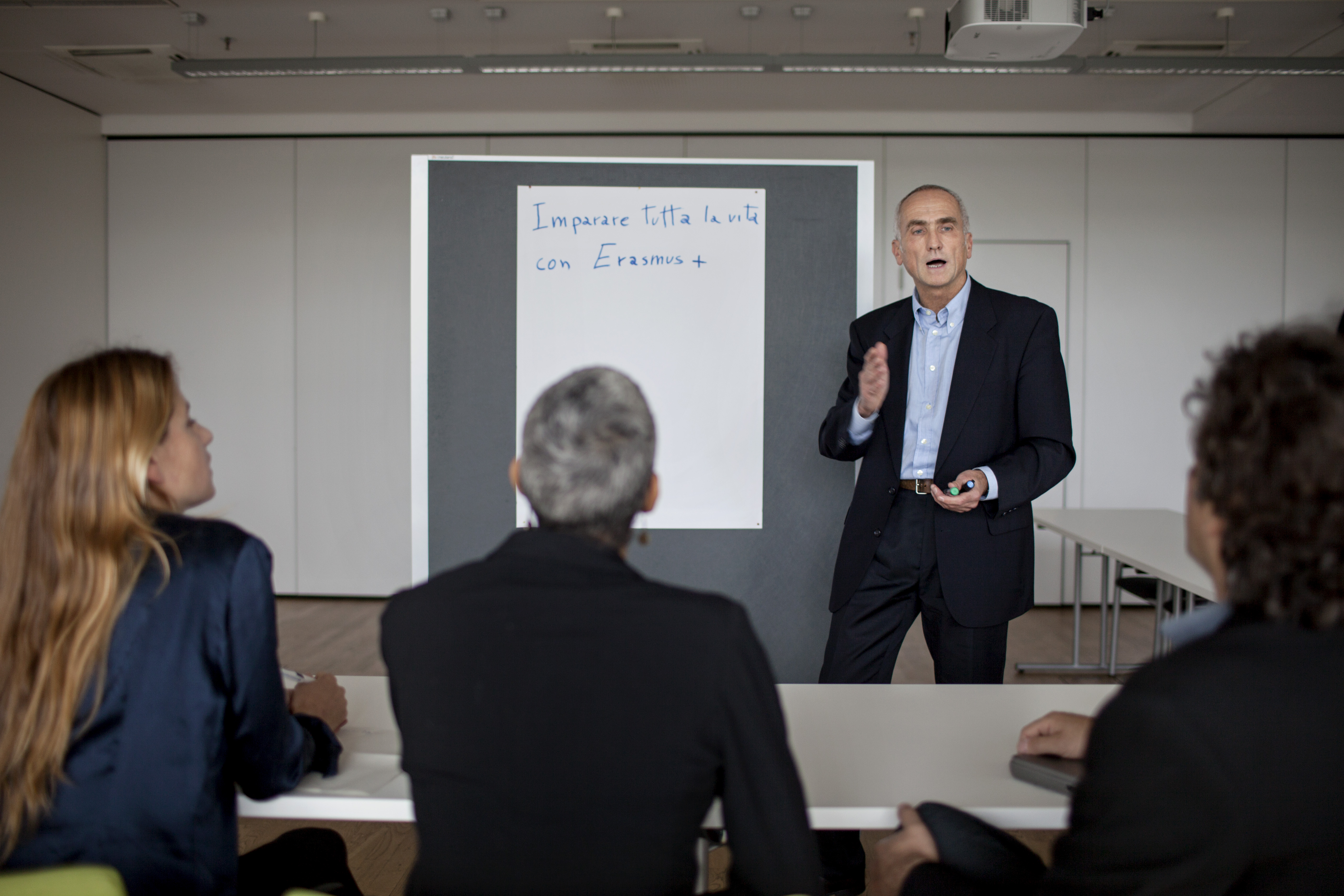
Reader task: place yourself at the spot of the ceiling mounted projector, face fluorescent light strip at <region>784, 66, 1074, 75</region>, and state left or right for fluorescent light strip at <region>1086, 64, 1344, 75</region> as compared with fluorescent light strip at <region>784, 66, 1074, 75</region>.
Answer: right

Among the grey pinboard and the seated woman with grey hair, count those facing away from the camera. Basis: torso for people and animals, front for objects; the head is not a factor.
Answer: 1

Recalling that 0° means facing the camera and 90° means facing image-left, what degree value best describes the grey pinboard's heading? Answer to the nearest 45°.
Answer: approximately 0°

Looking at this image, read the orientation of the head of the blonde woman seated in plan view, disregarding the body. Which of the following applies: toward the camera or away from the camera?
away from the camera

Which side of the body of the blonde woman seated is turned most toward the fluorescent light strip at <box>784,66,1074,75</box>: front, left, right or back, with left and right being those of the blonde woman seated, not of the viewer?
front

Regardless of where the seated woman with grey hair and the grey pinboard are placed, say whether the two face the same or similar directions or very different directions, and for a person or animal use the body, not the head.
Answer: very different directions

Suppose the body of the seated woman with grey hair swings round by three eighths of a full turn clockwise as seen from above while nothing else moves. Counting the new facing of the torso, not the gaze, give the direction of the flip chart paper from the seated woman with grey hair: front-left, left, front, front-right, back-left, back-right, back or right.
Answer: back-left

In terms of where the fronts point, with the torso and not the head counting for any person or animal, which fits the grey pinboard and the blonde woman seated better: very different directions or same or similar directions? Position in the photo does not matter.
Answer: very different directions

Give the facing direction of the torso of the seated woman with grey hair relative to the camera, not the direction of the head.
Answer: away from the camera

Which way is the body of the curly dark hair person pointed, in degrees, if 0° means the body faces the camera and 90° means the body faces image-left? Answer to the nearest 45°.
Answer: approximately 135°

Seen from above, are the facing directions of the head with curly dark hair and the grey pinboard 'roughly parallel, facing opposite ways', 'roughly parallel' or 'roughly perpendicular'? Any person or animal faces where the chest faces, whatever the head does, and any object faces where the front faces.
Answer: roughly parallel, facing opposite ways

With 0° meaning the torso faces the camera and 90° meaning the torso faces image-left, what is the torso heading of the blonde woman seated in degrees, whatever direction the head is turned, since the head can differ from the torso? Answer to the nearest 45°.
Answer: approximately 225°
